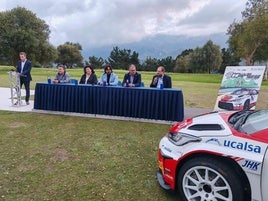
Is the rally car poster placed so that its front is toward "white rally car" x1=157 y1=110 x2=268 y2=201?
yes

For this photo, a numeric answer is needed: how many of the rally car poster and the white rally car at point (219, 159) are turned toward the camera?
1

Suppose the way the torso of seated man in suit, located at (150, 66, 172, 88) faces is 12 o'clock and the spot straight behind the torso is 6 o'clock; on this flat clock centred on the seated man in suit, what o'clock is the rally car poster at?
The rally car poster is roughly at 8 o'clock from the seated man in suit.

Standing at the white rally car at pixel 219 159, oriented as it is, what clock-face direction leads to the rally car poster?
The rally car poster is roughly at 3 o'clock from the white rally car.

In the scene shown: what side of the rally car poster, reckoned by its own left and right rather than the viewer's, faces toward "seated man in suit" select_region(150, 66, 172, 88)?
right

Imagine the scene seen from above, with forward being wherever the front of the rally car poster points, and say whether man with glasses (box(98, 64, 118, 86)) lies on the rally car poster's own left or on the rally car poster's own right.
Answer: on the rally car poster's own right

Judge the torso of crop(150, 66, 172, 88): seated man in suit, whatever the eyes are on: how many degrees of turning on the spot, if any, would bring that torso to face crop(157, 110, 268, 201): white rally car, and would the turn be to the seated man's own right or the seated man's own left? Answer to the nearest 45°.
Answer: approximately 45° to the seated man's own left

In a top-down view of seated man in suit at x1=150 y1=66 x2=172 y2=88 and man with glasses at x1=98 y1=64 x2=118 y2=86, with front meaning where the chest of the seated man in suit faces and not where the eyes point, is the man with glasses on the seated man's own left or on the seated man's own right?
on the seated man's own right

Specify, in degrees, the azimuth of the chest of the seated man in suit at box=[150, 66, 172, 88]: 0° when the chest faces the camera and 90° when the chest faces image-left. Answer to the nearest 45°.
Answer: approximately 45°

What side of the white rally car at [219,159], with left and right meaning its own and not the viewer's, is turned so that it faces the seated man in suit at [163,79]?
right

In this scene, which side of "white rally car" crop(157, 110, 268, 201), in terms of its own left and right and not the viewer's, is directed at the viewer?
left
